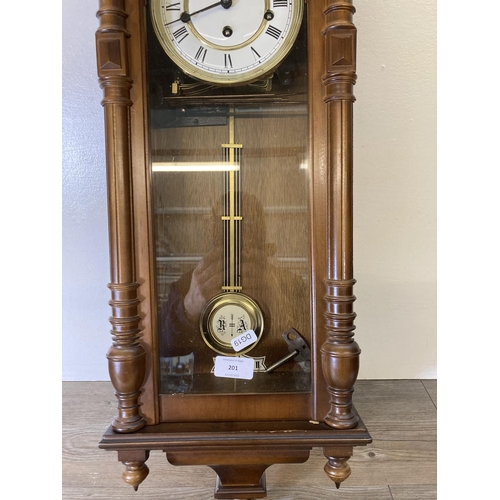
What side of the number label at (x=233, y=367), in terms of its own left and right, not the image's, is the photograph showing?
front
